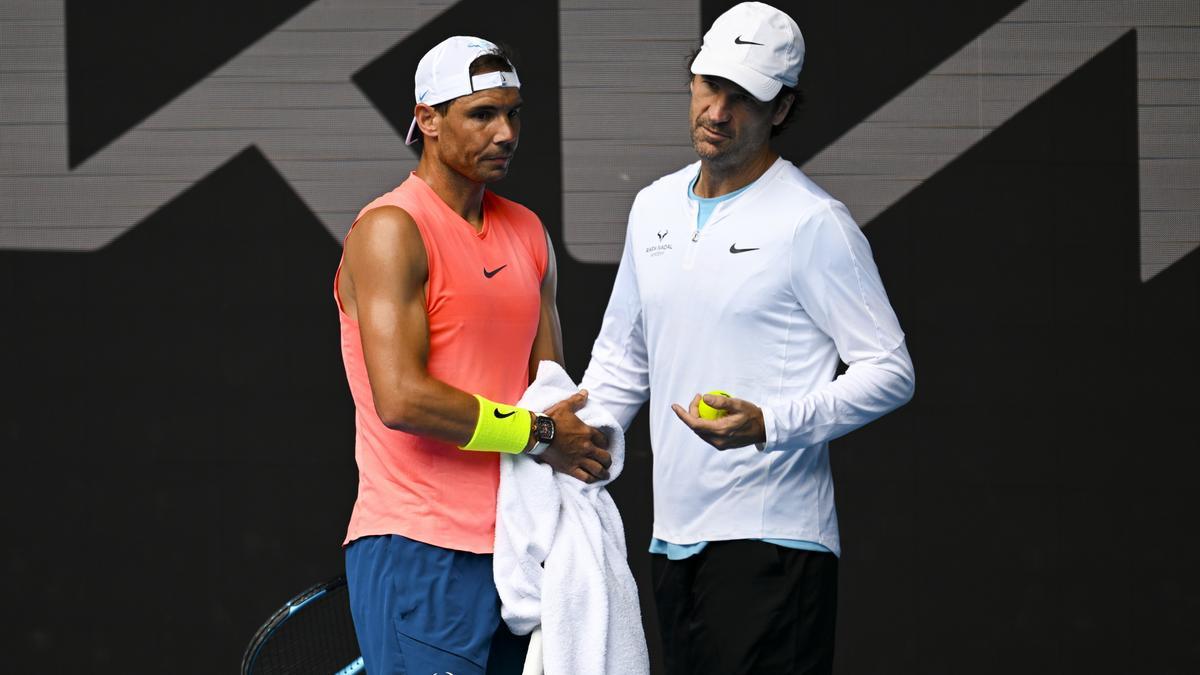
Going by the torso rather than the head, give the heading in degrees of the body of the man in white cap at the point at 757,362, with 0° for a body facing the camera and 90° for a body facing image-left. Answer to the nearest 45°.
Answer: approximately 45°

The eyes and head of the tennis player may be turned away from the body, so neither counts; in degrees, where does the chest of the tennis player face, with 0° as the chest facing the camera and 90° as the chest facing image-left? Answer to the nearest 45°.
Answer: approximately 315°

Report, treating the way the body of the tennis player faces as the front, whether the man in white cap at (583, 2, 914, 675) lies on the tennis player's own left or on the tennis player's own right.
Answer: on the tennis player's own left

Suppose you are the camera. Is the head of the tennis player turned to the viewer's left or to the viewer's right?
to the viewer's right
